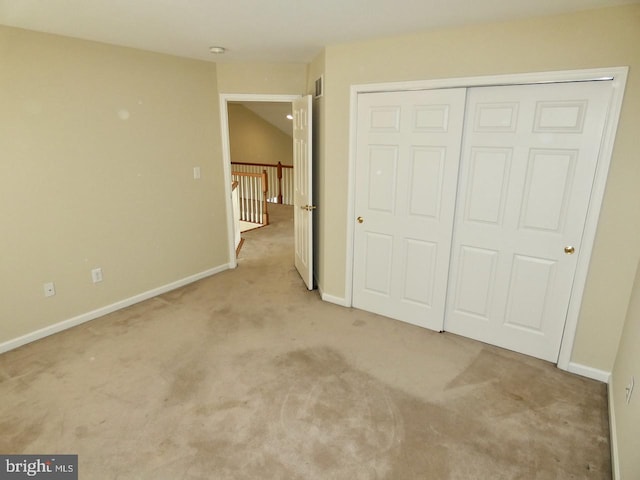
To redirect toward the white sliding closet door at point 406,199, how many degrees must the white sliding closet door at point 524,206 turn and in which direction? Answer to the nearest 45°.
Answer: approximately 90° to its right

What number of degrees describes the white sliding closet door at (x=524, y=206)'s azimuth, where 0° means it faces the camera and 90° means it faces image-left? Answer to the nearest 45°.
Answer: approximately 0°
